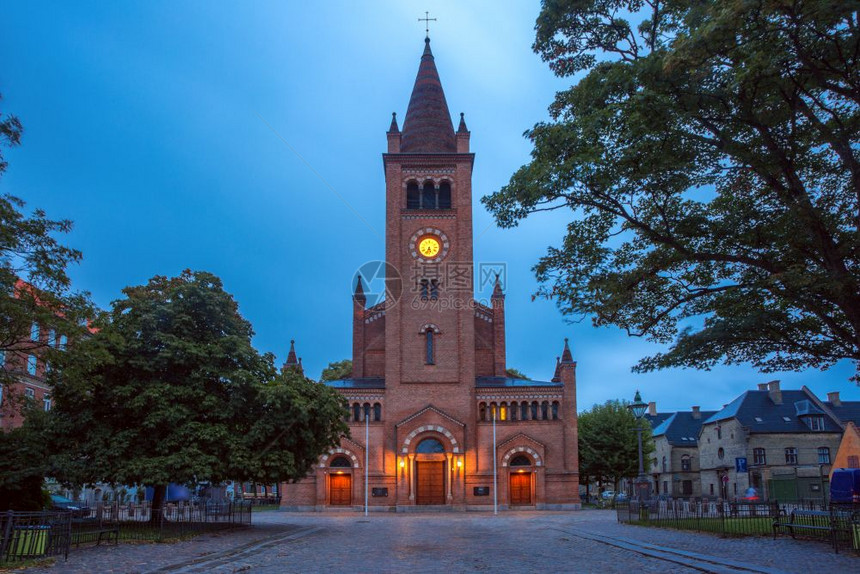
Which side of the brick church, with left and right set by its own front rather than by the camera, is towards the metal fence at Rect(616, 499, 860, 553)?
front

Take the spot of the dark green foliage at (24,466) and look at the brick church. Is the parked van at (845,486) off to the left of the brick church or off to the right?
right

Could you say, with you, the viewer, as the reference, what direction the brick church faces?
facing the viewer

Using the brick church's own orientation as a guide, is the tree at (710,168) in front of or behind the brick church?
in front

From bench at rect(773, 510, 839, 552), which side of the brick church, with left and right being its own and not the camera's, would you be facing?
front

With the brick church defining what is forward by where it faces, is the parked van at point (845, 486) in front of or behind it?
in front

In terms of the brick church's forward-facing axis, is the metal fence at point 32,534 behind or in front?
in front
